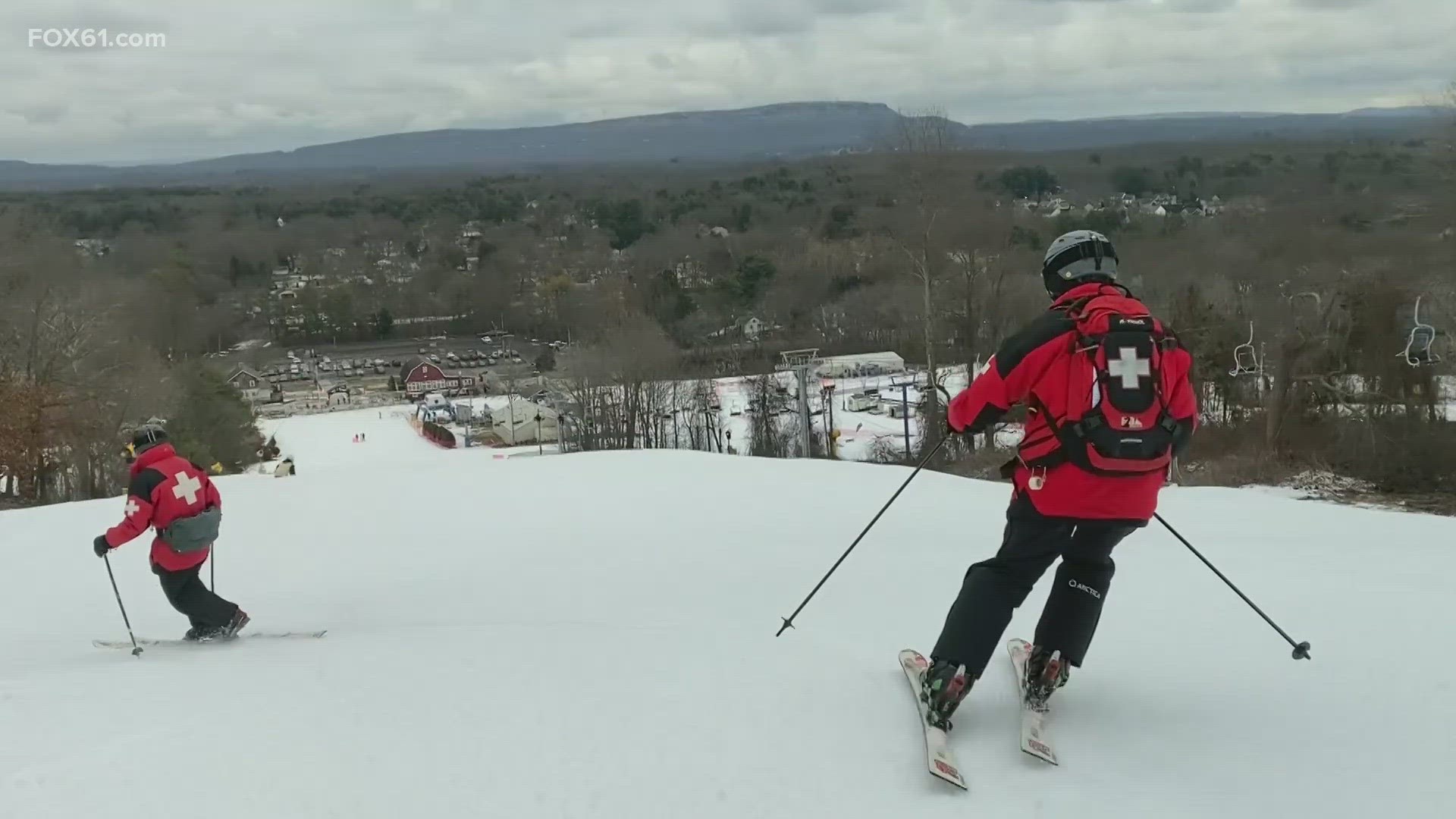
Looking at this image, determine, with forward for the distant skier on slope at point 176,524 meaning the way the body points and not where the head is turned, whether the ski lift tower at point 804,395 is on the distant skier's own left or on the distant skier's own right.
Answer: on the distant skier's own right

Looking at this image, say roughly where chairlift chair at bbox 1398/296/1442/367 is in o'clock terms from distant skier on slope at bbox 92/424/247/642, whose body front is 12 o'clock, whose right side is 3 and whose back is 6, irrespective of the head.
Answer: The chairlift chair is roughly at 4 o'clock from the distant skier on slope.

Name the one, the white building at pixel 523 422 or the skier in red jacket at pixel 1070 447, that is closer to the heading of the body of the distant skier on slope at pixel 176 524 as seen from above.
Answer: the white building

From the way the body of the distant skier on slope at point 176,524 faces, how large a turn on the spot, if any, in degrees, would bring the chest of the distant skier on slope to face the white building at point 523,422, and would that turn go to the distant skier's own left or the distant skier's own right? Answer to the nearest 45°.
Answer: approximately 45° to the distant skier's own right

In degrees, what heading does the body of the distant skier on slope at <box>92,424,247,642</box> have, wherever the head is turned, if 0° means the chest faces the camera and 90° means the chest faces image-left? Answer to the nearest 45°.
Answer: approximately 135°

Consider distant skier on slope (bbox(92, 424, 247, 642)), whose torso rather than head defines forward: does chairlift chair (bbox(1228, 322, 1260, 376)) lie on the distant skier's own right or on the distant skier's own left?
on the distant skier's own right

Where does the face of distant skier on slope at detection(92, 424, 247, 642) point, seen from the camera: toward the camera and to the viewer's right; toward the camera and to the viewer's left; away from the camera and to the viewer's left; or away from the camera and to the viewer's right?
away from the camera and to the viewer's left

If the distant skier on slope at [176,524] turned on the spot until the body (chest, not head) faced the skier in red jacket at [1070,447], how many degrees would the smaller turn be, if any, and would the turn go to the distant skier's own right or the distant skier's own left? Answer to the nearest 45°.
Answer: approximately 180°
